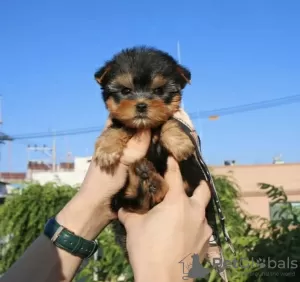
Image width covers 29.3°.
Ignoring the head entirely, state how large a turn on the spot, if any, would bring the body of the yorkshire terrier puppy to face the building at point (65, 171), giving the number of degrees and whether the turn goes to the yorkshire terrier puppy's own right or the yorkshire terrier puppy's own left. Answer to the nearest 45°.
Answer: approximately 180°

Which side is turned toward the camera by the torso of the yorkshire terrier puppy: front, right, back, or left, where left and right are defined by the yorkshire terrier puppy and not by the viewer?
front

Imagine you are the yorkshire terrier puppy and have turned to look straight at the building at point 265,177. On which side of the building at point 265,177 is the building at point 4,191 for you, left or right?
left

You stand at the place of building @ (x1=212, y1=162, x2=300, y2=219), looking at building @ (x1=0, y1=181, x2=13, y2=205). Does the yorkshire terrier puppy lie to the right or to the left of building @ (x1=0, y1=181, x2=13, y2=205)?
left

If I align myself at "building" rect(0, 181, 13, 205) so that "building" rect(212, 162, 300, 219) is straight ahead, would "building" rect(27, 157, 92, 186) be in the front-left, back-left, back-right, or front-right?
front-left

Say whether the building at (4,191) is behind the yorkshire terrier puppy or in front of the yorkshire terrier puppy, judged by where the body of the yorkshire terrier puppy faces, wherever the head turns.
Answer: behind

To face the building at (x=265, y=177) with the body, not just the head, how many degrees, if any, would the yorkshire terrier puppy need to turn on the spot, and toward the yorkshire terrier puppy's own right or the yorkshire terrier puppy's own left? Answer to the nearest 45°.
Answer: approximately 180°

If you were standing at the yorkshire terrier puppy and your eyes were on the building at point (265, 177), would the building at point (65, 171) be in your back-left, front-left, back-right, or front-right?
front-left
